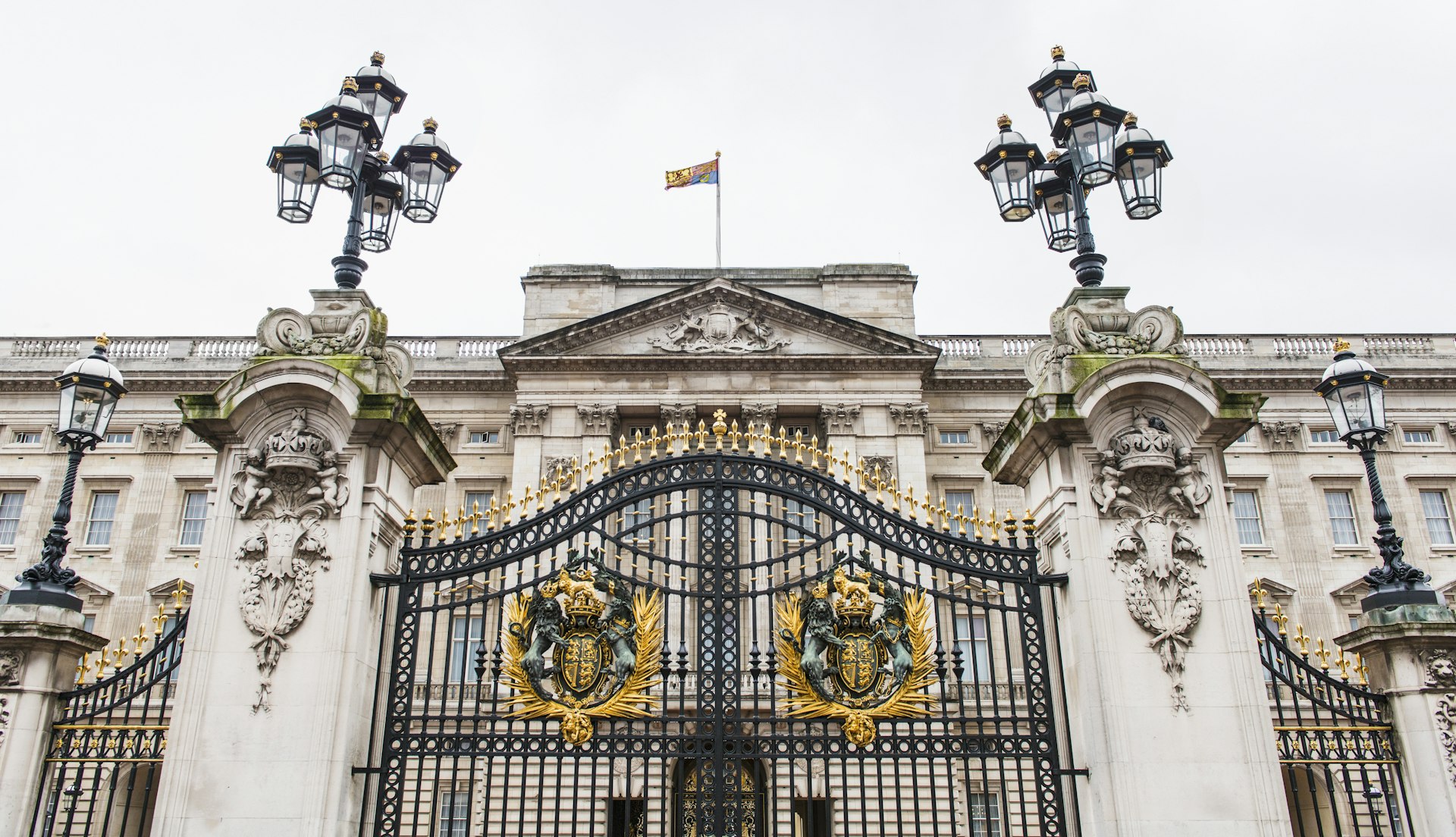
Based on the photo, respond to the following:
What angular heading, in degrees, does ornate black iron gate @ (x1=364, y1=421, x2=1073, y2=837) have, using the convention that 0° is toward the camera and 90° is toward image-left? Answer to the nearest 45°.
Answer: approximately 0°

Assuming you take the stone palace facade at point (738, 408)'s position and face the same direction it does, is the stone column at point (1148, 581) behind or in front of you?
in front

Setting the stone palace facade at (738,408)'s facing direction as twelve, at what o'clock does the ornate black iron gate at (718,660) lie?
The ornate black iron gate is roughly at 12 o'clock from the stone palace facade.

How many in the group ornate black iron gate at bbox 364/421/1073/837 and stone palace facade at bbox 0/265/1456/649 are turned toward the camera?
2

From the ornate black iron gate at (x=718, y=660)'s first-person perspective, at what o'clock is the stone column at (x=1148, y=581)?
The stone column is roughly at 9 o'clock from the ornate black iron gate.

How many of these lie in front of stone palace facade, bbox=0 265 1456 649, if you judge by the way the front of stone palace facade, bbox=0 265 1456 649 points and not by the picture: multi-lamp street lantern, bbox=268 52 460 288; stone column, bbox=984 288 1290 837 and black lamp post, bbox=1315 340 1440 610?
3

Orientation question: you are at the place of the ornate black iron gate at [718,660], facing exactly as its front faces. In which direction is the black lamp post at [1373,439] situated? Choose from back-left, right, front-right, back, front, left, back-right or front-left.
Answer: left

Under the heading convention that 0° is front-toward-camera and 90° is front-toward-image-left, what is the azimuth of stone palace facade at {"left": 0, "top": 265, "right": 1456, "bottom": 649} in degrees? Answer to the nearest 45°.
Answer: approximately 0°

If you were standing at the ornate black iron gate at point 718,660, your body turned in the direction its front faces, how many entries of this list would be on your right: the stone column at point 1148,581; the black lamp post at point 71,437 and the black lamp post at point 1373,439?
1

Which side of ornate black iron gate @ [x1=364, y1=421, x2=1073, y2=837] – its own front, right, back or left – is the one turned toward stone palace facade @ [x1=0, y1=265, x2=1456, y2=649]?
back

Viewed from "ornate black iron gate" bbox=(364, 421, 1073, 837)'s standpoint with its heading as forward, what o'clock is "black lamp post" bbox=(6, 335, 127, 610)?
The black lamp post is roughly at 3 o'clock from the ornate black iron gate.
